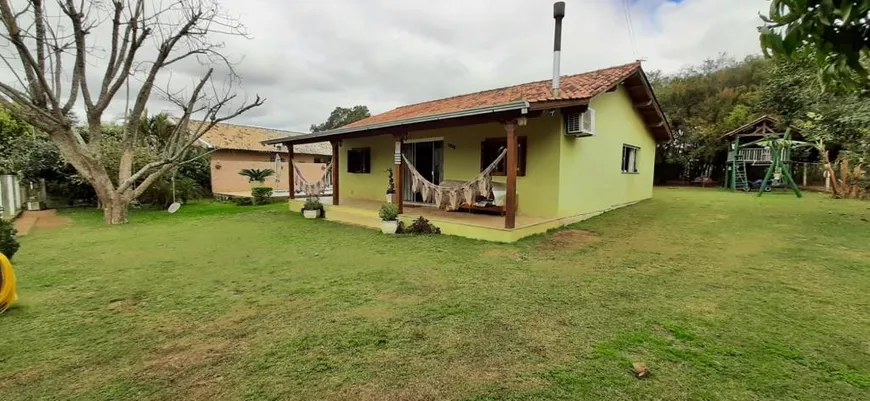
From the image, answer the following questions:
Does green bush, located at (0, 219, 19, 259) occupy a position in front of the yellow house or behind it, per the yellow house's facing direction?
in front

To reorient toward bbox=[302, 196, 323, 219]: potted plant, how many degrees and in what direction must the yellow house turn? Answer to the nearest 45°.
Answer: approximately 45° to its right

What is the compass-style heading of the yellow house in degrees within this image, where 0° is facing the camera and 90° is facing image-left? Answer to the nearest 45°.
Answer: approximately 45°

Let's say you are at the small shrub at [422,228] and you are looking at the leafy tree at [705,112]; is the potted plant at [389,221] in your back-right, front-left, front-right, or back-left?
back-left

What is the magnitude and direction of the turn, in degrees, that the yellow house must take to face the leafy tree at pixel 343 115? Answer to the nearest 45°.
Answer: approximately 90° to its right

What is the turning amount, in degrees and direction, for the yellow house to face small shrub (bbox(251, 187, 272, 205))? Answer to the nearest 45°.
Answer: approximately 90° to its right

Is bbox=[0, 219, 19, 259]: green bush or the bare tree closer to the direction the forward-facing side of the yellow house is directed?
the green bush

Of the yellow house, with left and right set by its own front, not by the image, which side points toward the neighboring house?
right

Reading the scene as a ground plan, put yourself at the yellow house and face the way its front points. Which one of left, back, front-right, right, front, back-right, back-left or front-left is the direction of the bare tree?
front-right

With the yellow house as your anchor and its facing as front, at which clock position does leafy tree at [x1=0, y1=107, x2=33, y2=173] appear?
The leafy tree is roughly at 2 o'clock from the yellow house.

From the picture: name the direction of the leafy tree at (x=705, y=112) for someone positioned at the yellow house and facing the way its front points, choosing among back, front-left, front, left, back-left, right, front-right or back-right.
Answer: back

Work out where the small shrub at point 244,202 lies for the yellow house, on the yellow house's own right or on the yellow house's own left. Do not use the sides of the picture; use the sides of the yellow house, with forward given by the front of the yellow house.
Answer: on the yellow house's own right
